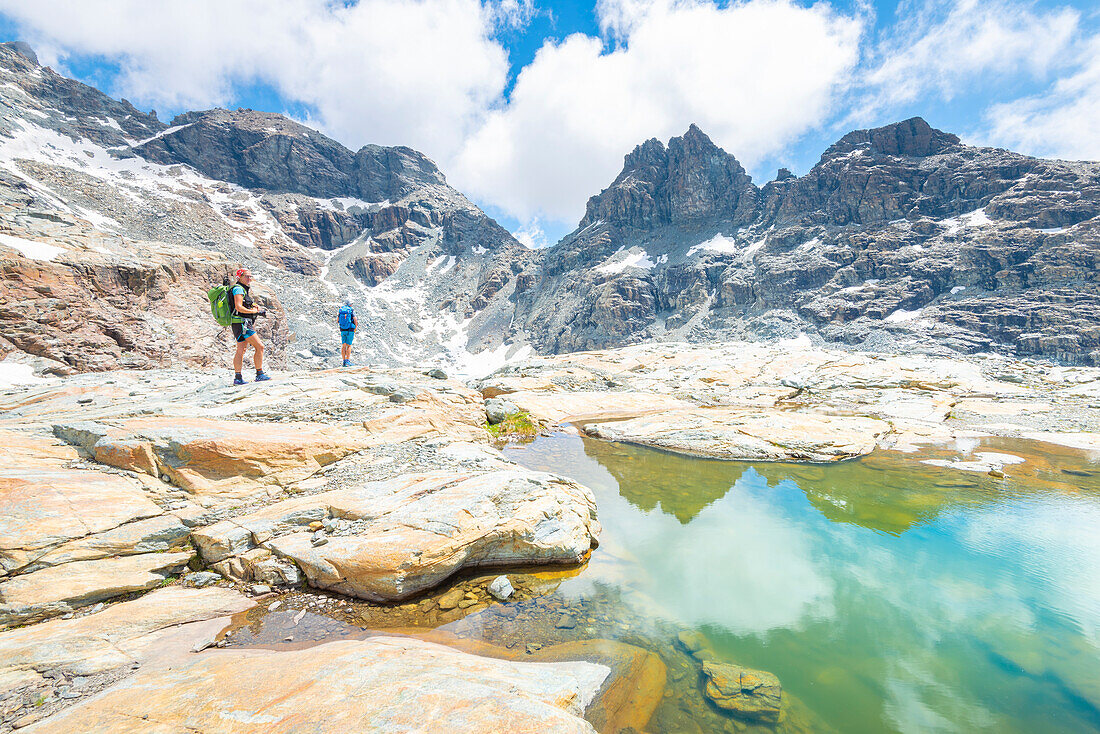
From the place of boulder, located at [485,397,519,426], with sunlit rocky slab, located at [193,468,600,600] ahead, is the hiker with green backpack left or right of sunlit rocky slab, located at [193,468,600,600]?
right

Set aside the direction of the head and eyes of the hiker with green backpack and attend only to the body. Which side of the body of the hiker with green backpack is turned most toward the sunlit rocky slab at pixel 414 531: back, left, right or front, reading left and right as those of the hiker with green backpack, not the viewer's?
right

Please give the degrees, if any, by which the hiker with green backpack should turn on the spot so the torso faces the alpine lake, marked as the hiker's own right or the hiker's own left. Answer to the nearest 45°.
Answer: approximately 45° to the hiker's own right

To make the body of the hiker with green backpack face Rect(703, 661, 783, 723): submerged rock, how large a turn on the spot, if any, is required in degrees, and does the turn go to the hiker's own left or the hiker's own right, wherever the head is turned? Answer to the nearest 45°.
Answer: approximately 45° to the hiker's own right

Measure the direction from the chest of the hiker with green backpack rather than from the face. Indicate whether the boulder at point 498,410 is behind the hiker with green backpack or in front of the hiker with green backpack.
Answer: in front

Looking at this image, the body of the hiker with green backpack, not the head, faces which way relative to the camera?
to the viewer's right

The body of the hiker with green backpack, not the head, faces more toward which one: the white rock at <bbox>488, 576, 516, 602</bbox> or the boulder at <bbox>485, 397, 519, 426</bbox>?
the boulder
